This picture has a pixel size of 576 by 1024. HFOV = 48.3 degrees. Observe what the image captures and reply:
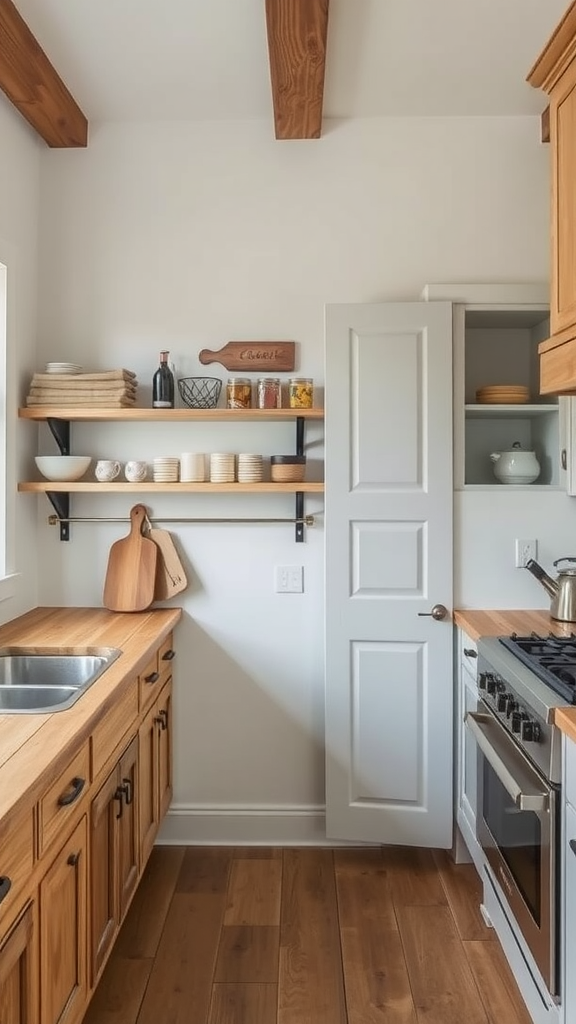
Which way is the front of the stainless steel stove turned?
to the viewer's left

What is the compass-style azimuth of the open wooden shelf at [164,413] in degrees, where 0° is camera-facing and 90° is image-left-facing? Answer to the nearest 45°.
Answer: approximately 0°

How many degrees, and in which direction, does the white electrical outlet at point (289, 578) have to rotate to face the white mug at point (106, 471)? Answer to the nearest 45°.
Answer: approximately 90° to its right

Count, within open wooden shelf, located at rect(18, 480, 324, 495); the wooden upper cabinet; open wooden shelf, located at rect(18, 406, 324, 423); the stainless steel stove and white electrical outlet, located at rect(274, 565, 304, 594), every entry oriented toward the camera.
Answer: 3

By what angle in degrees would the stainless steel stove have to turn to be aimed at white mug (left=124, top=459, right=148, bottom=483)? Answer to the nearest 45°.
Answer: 0° — it already faces it

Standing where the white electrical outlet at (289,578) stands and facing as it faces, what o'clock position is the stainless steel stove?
The stainless steel stove is roughly at 11 o'clock from the white electrical outlet.

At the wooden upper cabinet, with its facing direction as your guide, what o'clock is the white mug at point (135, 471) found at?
The white mug is roughly at 12 o'clock from the wooden upper cabinet.

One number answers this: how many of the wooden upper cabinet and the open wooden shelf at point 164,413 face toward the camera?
1
